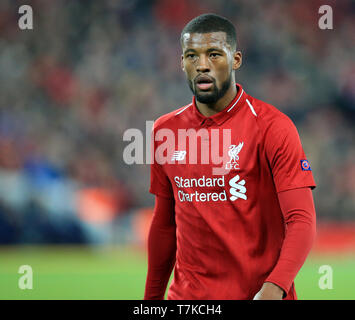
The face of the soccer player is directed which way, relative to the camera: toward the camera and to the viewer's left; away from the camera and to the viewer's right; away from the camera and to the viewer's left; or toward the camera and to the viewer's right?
toward the camera and to the viewer's left

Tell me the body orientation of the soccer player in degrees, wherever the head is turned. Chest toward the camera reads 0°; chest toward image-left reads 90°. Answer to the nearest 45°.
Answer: approximately 45°
